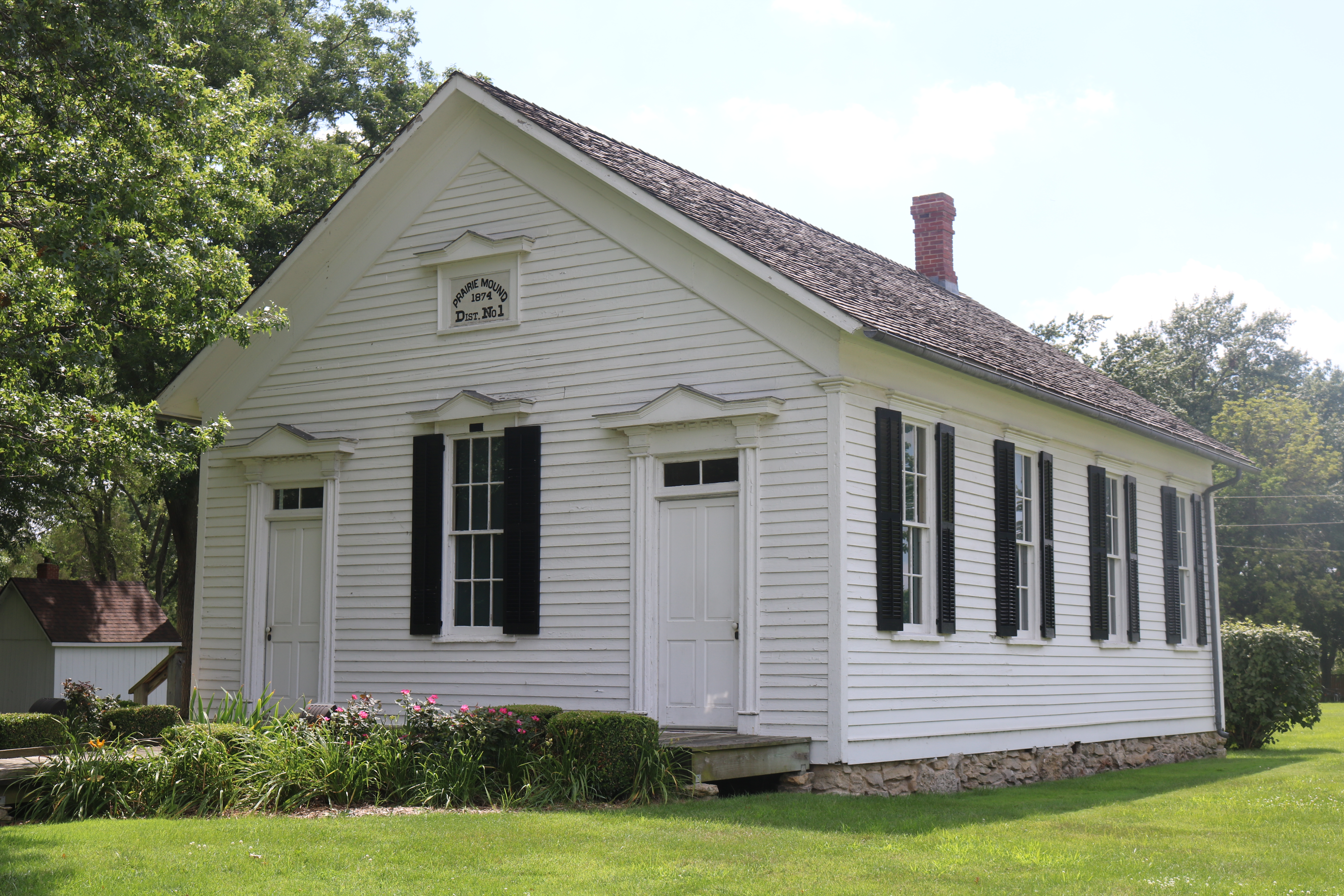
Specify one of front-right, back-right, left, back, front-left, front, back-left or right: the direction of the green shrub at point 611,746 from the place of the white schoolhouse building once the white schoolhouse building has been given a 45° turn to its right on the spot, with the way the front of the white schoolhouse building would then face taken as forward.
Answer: left

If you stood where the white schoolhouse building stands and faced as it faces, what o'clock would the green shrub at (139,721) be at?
The green shrub is roughly at 1 o'clock from the white schoolhouse building.

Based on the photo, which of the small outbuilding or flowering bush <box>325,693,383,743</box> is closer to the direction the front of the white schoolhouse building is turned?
the flowering bush

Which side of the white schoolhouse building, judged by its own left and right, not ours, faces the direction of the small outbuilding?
right

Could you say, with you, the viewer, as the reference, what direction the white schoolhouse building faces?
facing the viewer and to the left of the viewer

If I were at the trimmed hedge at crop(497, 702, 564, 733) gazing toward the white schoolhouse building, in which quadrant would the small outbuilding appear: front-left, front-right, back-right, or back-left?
front-left

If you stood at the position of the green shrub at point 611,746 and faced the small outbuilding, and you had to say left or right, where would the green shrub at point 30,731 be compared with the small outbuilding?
left

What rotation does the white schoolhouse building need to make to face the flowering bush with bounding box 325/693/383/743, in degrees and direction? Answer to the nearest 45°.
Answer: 0° — it already faces it

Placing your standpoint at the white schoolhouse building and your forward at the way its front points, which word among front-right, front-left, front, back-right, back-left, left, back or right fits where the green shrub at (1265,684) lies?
back

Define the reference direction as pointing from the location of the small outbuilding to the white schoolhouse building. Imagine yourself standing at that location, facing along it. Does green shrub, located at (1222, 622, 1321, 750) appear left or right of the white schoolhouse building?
left

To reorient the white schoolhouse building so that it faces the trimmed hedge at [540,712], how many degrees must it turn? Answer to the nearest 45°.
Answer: approximately 45° to its left

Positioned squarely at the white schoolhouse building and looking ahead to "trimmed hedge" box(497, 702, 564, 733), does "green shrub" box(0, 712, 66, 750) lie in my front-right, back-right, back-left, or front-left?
front-right

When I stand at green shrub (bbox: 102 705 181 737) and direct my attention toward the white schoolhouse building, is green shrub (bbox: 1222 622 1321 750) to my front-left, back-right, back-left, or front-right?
front-left
